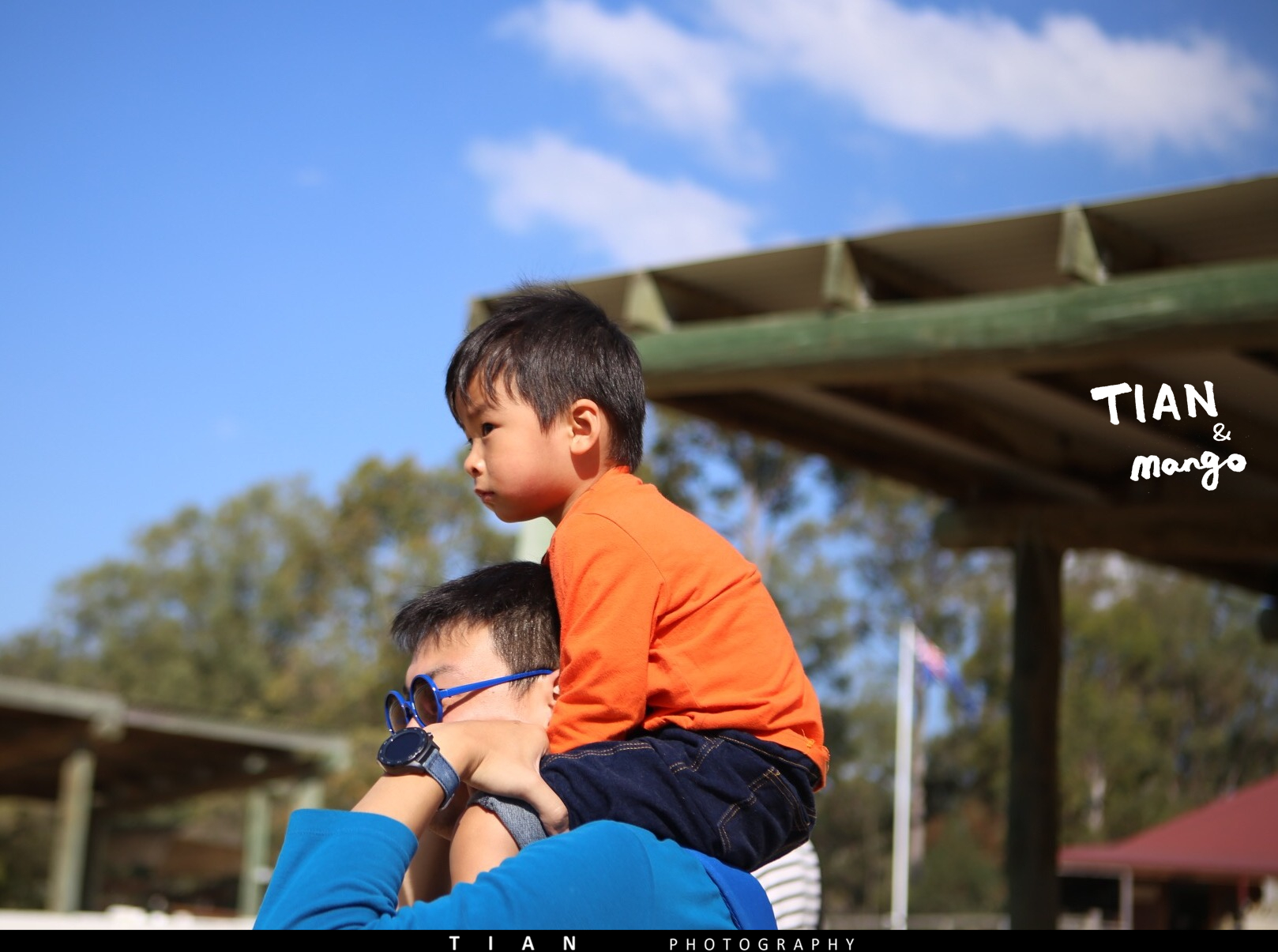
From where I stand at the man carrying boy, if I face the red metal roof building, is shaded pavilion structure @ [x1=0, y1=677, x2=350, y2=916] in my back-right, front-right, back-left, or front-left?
front-left

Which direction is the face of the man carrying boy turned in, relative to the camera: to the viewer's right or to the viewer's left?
to the viewer's left

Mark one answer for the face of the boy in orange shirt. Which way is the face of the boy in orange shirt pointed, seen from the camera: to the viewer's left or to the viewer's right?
to the viewer's left

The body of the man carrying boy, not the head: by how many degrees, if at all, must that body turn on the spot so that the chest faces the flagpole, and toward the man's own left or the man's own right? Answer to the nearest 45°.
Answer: approximately 90° to the man's own right
